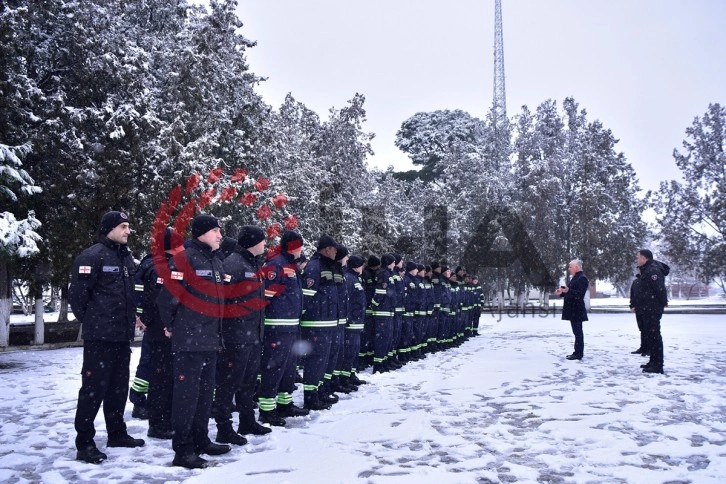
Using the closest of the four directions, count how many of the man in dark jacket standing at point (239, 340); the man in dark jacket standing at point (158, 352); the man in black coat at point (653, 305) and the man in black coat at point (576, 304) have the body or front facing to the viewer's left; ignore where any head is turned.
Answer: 2

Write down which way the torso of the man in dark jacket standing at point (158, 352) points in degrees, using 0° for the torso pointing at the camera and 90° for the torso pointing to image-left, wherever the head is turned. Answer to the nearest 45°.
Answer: approximately 270°

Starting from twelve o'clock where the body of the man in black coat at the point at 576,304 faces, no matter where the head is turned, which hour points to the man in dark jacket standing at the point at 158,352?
The man in dark jacket standing is roughly at 10 o'clock from the man in black coat.

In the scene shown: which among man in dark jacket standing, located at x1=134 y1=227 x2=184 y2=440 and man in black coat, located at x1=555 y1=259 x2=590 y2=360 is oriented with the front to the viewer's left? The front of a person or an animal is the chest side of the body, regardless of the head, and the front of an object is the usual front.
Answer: the man in black coat

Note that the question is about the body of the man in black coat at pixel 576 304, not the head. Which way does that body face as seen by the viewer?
to the viewer's left

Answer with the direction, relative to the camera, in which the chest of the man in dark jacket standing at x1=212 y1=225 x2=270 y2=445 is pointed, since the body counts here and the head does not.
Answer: to the viewer's right

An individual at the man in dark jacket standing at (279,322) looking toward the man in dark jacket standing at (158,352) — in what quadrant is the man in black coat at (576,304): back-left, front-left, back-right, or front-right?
back-right

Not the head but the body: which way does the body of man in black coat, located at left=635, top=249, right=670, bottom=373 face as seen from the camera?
to the viewer's left

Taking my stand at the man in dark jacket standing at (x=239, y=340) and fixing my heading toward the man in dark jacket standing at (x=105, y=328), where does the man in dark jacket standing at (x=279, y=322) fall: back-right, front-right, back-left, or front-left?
back-right

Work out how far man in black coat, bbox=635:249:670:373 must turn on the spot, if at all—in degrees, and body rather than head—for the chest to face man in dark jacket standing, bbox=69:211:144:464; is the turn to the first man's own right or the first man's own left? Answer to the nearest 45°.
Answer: approximately 45° to the first man's own left

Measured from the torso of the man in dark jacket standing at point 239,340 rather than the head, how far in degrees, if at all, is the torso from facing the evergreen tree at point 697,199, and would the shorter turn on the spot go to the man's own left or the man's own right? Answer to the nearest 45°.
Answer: approximately 45° to the man's own left

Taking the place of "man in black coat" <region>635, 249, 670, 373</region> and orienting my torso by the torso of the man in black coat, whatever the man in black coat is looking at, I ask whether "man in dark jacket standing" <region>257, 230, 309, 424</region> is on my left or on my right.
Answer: on my left

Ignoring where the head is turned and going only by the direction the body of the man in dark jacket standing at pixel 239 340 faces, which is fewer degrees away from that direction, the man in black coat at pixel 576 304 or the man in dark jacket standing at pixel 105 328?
the man in black coat
